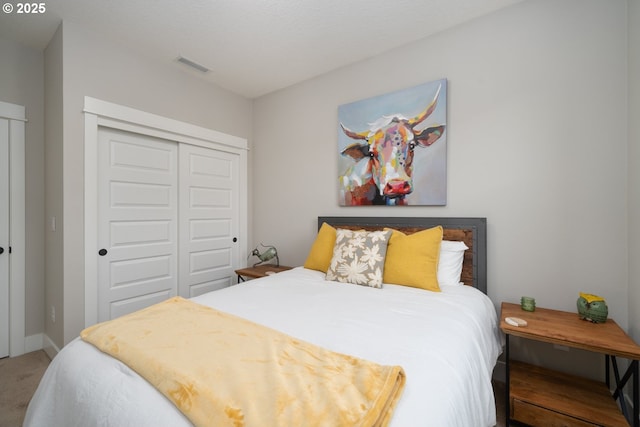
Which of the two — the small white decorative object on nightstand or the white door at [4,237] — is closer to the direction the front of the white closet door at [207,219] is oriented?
the small white decorative object on nightstand

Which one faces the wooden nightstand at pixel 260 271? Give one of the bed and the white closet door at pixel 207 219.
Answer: the white closet door

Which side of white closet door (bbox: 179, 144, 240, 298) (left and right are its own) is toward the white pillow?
front

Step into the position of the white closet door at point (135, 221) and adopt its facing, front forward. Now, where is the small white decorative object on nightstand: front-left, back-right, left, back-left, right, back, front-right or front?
front

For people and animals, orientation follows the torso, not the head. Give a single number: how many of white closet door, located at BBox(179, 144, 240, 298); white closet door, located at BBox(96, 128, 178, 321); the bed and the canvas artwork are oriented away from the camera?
0

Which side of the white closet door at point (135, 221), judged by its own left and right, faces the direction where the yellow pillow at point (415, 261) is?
front

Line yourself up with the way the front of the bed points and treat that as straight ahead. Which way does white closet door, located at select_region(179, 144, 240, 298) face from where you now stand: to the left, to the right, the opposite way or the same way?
to the left

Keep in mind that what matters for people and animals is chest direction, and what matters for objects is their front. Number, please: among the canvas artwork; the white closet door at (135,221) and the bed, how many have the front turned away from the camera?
0

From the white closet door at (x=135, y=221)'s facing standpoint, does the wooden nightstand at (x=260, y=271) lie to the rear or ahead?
ahead

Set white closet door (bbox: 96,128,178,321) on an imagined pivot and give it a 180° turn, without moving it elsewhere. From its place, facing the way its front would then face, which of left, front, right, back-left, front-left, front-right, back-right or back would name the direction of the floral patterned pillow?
back

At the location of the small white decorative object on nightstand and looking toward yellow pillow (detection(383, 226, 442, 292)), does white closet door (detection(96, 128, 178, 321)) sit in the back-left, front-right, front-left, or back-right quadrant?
front-left

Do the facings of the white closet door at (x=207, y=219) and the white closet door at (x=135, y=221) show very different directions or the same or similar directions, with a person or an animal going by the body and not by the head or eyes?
same or similar directions

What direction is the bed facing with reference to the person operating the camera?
facing the viewer and to the left of the viewer

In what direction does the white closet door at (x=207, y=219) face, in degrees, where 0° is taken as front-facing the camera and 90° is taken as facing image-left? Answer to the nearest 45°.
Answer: approximately 315°

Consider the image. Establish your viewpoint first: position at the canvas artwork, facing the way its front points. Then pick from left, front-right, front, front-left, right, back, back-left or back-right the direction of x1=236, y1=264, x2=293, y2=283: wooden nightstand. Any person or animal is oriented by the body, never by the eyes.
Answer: front-right

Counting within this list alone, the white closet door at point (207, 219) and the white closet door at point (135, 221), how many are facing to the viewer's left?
0

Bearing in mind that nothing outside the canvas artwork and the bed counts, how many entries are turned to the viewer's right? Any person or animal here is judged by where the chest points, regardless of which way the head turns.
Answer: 0
